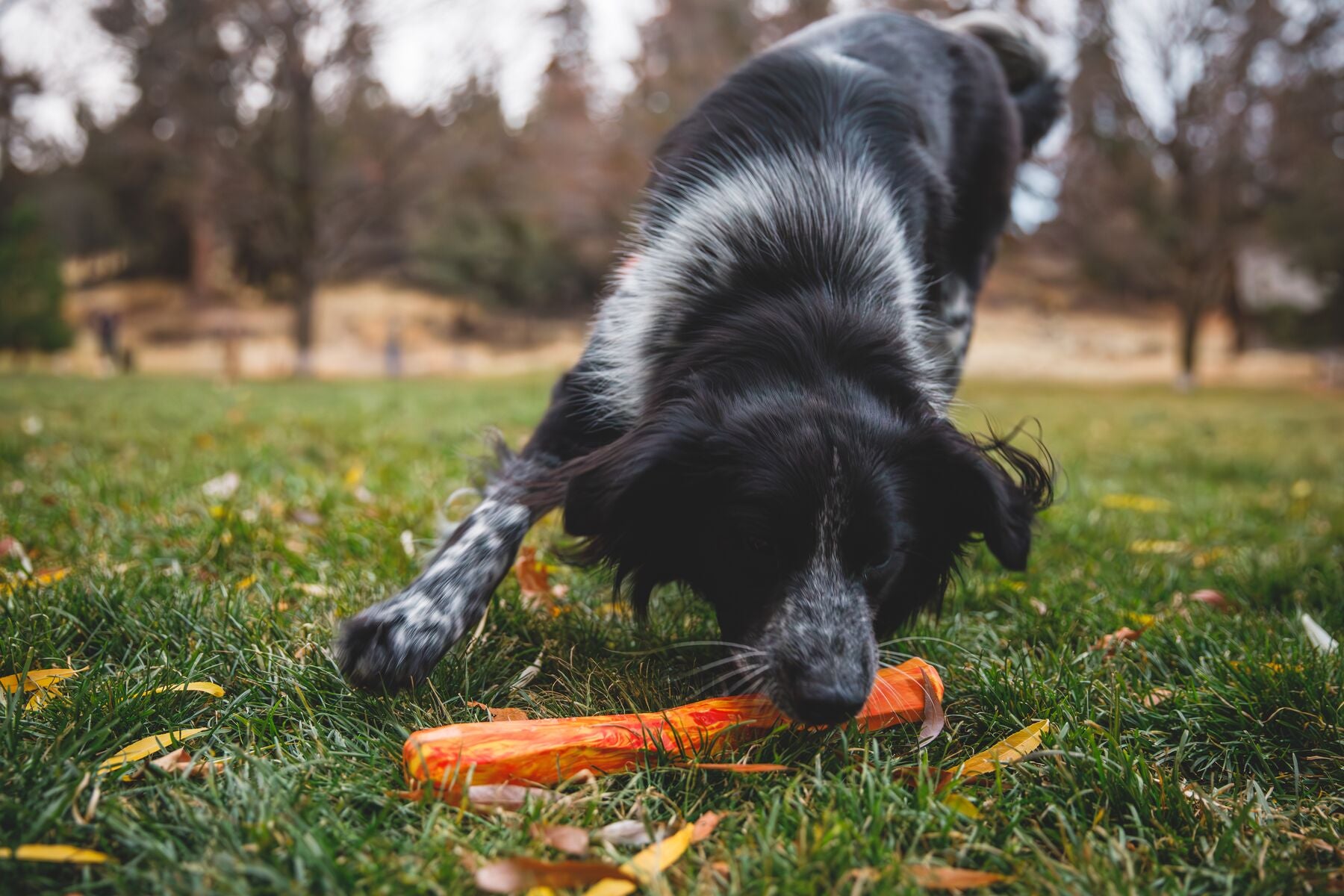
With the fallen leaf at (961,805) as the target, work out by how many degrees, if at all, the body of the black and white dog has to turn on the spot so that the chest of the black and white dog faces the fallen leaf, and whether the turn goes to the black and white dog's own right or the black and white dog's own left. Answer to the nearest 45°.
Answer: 0° — it already faces it

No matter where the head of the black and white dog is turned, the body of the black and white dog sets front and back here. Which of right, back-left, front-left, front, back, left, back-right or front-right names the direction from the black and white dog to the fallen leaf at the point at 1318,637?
left

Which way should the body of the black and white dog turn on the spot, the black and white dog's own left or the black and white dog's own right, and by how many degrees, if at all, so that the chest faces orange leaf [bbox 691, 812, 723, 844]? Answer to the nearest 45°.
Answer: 0° — it already faces it

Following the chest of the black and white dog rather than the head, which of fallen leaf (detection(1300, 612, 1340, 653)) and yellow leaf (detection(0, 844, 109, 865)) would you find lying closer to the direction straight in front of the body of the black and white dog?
the yellow leaf

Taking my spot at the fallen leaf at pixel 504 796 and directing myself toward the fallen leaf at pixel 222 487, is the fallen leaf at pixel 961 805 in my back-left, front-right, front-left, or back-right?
back-right

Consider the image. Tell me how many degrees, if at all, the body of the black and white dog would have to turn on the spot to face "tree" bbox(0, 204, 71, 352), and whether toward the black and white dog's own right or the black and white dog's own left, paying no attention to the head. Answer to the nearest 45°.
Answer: approximately 135° to the black and white dog's own right

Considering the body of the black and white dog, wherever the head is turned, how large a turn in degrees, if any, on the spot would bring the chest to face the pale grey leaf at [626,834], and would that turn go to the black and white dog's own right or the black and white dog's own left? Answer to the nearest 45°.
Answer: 0° — it already faces it

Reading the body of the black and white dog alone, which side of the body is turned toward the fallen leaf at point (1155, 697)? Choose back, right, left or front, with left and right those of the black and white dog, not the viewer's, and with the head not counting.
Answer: left

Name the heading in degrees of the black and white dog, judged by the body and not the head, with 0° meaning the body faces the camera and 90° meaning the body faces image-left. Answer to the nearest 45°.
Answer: approximately 0°

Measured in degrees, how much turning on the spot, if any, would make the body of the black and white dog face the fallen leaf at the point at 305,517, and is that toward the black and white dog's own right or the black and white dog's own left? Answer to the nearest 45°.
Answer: approximately 135° to the black and white dog's own right

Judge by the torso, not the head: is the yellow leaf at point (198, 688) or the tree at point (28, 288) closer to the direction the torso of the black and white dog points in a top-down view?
the yellow leaf
